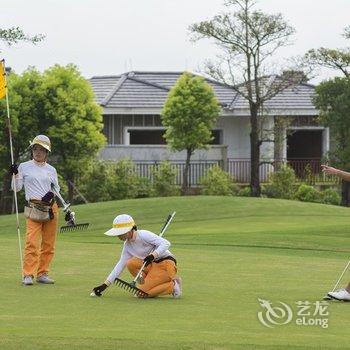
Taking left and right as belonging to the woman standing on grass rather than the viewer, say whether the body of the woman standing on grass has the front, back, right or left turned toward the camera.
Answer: front

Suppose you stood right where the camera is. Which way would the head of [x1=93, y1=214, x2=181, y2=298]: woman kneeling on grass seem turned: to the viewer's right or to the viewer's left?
to the viewer's left

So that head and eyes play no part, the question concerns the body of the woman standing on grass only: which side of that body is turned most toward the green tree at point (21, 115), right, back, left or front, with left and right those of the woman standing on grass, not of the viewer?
back

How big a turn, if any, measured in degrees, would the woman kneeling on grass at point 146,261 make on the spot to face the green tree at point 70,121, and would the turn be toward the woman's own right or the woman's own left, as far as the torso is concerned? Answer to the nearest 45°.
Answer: approximately 90° to the woman's own right

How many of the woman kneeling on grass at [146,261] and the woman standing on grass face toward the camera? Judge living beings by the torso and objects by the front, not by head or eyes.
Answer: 1

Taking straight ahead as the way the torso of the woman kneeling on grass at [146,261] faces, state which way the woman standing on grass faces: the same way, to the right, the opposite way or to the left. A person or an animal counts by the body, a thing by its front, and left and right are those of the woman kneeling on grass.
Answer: to the left

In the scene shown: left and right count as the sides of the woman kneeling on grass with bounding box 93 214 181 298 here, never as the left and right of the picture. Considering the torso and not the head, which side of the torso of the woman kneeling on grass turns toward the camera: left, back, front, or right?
left

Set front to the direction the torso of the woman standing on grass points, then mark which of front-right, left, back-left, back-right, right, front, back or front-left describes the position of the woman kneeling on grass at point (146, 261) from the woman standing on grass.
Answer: front-left

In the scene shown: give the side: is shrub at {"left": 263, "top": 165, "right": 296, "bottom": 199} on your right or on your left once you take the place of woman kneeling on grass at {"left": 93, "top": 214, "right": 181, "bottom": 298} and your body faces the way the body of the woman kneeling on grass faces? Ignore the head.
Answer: on your right
